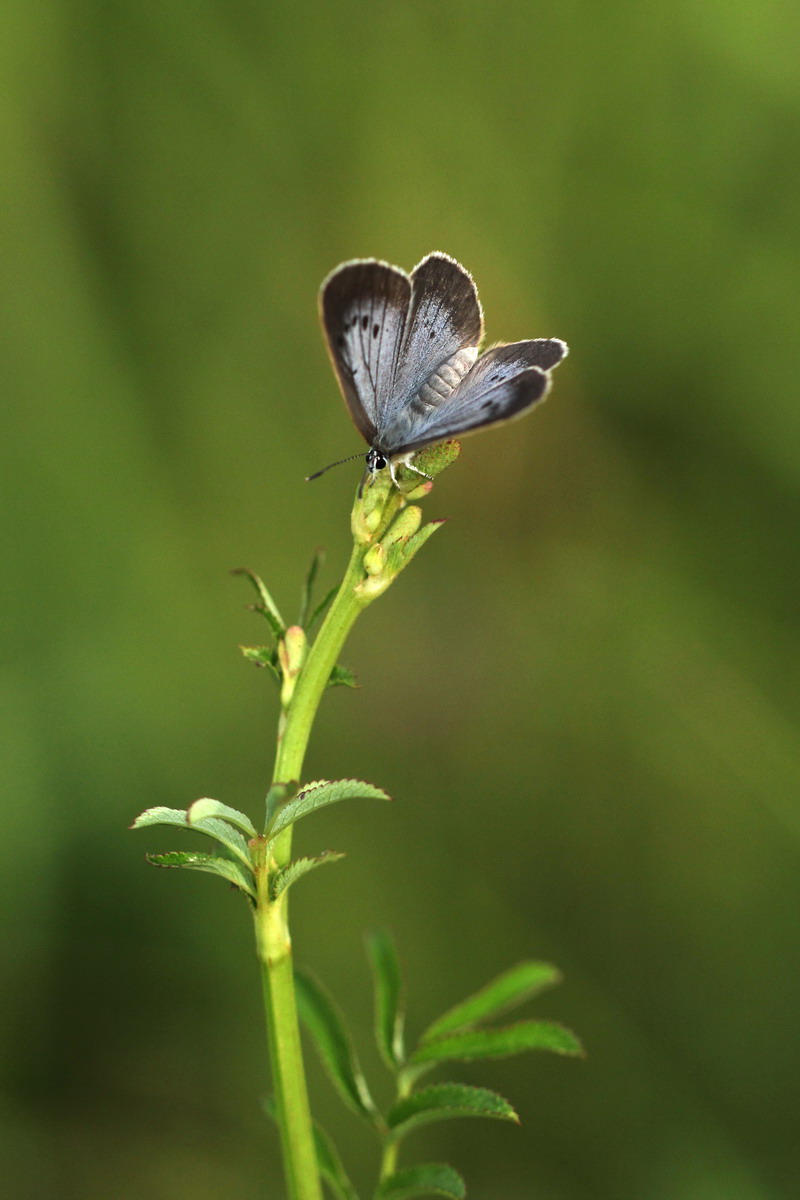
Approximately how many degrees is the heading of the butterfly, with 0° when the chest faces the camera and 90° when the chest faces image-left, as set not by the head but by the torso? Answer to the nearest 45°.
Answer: approximately 45°
